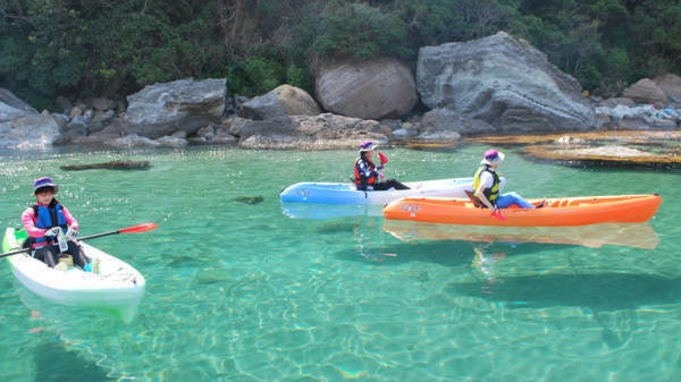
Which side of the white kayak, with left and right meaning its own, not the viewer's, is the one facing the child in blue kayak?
left

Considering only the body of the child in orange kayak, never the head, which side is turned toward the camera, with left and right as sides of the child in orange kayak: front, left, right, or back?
right

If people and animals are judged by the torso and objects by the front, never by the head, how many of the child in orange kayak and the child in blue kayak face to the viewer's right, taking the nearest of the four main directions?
2

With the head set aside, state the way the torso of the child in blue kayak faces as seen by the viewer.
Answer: to the viewer's right

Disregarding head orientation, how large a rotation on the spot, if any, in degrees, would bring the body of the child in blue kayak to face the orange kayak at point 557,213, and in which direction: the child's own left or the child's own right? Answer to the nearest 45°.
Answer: approximately 45° to the child's own right

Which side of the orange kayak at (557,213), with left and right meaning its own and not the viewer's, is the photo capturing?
right

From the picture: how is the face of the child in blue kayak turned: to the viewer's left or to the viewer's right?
to the viewer's right

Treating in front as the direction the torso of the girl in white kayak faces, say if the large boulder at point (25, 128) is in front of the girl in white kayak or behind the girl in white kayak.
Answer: behind
